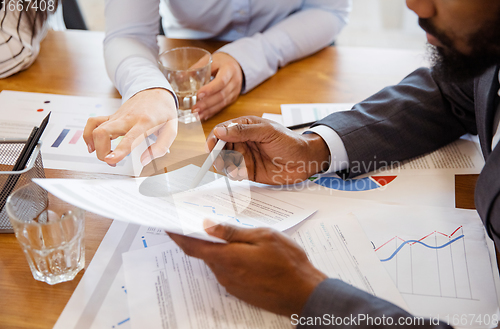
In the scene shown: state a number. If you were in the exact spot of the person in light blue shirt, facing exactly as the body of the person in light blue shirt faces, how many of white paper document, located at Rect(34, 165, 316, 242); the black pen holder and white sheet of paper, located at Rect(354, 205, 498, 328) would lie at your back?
0

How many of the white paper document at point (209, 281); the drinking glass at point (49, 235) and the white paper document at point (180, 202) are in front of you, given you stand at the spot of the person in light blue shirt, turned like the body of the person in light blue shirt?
3

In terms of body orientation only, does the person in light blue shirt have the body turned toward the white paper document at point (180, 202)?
yes

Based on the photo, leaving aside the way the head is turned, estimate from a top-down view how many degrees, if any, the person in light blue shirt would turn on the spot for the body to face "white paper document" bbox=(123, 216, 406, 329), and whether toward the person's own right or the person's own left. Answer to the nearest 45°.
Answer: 0° — they already face it

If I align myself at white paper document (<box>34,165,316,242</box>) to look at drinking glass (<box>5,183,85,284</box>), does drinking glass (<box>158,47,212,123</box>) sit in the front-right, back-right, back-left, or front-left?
back-right

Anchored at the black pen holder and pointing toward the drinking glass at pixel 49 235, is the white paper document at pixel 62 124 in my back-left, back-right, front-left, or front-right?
back-left

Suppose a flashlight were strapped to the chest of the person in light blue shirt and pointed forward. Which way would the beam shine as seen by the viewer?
toward the camera

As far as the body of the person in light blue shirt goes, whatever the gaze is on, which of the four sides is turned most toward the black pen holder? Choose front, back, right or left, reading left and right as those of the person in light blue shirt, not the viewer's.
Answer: front

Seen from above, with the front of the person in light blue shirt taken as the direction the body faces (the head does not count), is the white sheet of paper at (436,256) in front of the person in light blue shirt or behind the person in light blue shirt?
in front
